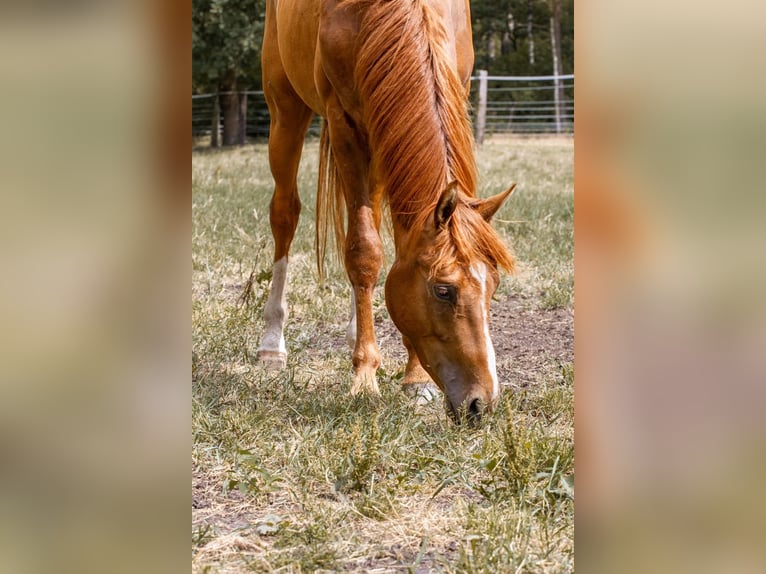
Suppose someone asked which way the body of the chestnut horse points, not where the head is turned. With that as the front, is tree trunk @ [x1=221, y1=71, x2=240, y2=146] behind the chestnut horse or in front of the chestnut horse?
behind

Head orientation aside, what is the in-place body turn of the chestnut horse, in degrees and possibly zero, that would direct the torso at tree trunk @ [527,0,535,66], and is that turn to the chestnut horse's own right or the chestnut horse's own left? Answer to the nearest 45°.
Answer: approximately 135° to the chestnut horse's own left

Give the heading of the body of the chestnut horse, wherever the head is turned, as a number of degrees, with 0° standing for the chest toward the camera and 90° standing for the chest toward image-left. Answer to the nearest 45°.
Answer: approximately 315°

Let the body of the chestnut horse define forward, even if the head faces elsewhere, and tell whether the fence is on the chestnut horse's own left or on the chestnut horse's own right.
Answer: on the chestnut horse's own left

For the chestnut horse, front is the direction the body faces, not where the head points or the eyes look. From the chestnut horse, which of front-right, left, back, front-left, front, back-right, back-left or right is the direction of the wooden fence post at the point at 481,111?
back-left

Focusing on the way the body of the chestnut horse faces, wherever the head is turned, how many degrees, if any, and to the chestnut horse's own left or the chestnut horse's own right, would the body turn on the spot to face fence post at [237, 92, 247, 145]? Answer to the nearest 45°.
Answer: approximately 135° to the chestnut horse's own left
